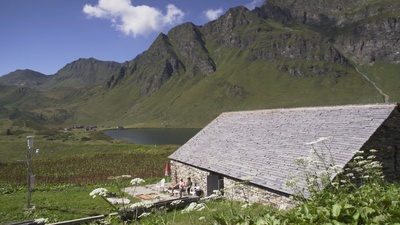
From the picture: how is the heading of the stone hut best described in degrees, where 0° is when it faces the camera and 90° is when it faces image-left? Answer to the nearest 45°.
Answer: approximately 45°

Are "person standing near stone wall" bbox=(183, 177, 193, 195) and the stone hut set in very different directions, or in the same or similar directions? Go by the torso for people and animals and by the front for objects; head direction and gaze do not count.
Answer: same or similar directions

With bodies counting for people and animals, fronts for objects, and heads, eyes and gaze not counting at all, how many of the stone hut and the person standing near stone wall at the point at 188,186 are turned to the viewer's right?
0

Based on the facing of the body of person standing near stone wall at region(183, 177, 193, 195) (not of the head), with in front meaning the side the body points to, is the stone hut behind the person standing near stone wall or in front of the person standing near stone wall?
behind

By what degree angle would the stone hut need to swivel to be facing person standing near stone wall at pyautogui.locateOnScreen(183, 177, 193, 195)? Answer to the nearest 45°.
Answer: approximately 90° to its right
